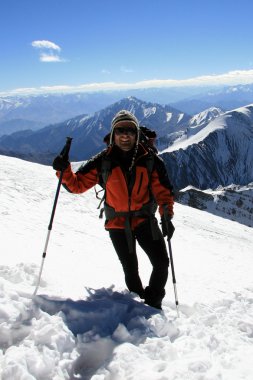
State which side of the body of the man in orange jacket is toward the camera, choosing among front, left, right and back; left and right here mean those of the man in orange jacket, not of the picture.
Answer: front
